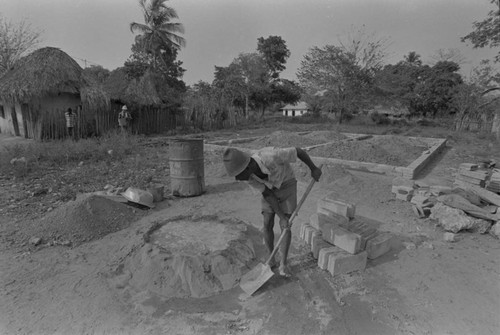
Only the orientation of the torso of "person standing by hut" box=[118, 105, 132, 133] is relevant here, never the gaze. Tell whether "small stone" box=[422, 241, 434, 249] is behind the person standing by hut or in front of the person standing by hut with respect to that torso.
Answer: in front

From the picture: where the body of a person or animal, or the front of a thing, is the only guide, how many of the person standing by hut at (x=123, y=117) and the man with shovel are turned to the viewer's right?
0

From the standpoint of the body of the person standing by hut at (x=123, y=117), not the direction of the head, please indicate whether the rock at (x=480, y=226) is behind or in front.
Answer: in front

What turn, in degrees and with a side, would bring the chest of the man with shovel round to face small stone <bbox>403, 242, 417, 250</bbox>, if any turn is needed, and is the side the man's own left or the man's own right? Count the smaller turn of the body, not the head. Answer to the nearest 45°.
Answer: approximately 180°

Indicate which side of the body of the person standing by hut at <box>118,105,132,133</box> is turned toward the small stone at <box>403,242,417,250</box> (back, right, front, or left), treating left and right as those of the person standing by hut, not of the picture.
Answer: front

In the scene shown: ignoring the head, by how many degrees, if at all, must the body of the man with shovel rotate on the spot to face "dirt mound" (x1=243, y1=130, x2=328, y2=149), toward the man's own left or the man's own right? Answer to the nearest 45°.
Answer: approximately 135° to the man's own right

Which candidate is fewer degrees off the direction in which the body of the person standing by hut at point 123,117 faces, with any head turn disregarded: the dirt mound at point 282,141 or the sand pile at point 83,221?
the sand pile

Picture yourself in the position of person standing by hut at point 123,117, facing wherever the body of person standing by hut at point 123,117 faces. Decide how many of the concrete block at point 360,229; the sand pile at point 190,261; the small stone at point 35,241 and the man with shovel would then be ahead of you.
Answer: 4

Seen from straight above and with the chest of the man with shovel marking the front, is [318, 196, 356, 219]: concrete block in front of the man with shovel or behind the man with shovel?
behind

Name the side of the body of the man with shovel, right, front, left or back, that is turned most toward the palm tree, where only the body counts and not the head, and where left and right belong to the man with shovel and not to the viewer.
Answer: right

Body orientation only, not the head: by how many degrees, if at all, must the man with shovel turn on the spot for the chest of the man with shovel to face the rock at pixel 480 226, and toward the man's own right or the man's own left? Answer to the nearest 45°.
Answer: approximately 180°

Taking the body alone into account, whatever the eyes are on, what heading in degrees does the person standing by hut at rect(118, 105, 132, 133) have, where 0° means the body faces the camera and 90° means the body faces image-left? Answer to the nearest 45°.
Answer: approximately 0°

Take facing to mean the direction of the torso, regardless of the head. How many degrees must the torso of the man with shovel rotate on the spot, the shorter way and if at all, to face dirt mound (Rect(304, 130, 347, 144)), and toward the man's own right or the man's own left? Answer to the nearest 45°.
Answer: approximately 135° to the man's own right

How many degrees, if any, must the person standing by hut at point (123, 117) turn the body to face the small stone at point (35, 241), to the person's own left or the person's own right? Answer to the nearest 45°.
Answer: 0° — they already face it

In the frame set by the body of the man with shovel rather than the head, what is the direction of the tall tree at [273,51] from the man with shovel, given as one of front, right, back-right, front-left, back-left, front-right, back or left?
back-right

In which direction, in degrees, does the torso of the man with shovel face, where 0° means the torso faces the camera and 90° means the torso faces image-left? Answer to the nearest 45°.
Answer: approximately 45°
